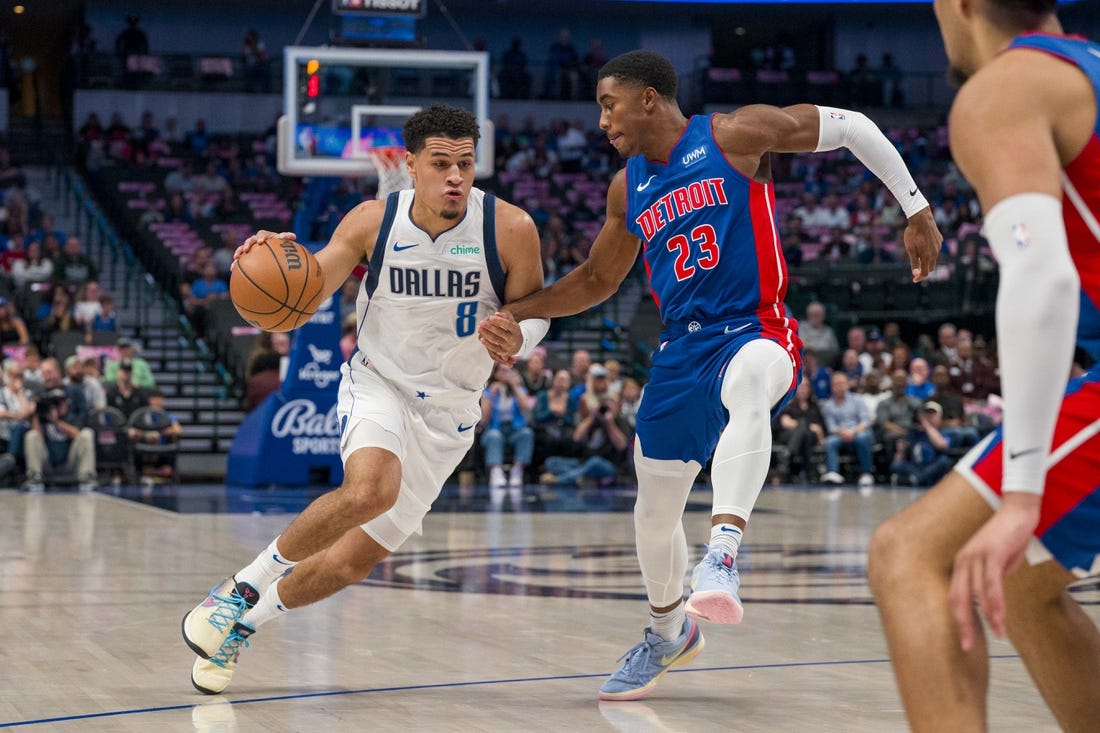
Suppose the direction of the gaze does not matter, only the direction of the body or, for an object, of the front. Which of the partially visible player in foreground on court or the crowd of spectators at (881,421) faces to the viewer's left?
the partially visible player in foreground on court

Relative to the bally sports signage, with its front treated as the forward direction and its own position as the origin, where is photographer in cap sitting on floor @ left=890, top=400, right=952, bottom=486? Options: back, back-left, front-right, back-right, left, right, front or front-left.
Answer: left

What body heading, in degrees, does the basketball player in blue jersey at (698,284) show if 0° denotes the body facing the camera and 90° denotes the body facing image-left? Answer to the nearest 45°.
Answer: approximately 45°

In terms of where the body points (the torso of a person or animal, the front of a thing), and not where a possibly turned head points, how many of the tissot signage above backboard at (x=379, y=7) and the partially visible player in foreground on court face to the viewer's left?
1

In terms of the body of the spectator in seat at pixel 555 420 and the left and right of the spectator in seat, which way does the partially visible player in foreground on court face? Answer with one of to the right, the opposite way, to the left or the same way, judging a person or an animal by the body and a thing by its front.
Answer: to the right

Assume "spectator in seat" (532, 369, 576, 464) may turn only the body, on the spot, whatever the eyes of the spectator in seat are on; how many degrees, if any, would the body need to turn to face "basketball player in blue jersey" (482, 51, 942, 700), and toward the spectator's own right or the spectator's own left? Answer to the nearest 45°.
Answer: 0° — they already face them

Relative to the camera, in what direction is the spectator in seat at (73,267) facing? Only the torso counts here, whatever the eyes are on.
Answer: toward the camera

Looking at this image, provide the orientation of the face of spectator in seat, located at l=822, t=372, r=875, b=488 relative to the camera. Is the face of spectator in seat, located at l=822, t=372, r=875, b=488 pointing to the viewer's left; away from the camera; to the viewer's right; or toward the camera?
toward the camera

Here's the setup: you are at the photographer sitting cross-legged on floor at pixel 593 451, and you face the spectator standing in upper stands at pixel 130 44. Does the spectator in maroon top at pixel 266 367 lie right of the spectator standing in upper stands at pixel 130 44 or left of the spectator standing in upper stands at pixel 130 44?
left

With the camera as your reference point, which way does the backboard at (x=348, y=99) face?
facing the viewer

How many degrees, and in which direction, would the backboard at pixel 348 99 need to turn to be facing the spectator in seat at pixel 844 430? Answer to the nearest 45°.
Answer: approximately 90° to its left

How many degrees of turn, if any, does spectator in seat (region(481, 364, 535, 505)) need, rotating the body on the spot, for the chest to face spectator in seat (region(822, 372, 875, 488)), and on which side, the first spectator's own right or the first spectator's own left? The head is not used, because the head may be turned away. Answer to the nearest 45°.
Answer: approximately 90° to the first spectator's own left

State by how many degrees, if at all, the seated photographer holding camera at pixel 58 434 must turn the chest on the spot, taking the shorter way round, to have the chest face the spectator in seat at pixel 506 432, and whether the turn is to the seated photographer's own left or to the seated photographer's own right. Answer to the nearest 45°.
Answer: approximately 90° to the seated photographer's own left

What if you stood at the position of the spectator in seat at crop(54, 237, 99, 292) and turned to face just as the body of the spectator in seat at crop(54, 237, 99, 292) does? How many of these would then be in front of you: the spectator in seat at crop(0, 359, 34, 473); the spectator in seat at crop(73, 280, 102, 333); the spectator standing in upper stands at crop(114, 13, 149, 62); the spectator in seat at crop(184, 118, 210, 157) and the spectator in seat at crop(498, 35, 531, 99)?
2
